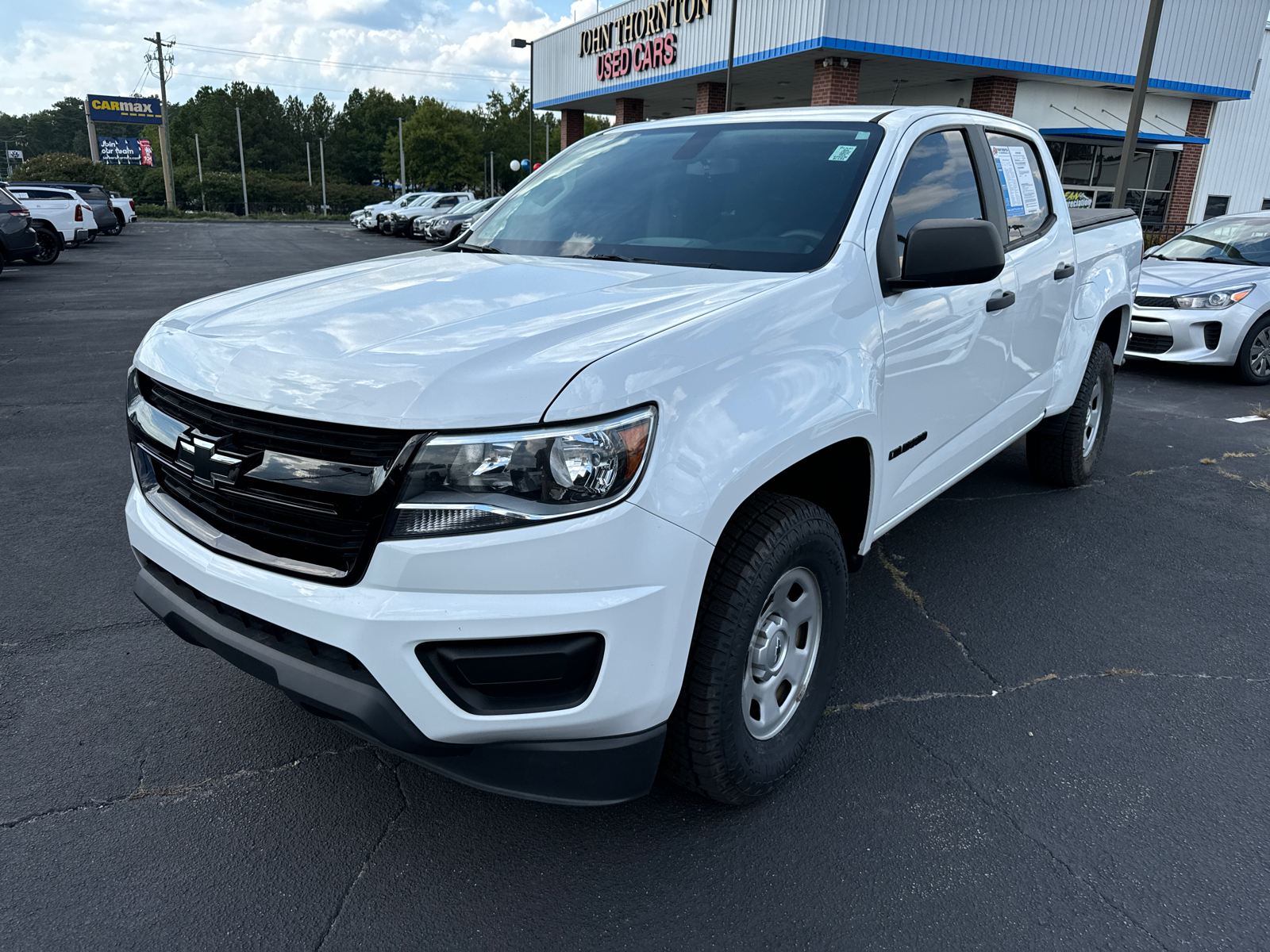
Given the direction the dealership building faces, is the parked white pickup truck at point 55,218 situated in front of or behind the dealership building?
in front

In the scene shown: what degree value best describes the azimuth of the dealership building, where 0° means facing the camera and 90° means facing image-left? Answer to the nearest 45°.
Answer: approximately 45°

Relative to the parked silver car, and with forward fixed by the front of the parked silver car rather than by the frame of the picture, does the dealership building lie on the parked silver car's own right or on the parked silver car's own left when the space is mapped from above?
on the parked silver car's own right

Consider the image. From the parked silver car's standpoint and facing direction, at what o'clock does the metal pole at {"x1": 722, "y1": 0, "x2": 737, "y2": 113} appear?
The metal pole is roughly at 3 o'clock from the parked silver car.

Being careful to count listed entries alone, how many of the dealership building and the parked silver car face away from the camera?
0

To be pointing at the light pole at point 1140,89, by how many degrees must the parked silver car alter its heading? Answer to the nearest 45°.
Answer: approximately 135° to its right

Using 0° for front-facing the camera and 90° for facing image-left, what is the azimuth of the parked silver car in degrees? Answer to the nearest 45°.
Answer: approximately 45°

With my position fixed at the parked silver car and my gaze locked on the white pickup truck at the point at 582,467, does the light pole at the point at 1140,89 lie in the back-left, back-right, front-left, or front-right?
back-right

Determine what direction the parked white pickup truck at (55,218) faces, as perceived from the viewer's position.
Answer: facing away from the viewer and to the left of the viewer

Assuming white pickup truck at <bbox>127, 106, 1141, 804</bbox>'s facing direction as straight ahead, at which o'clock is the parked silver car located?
The parked silver car is roughly at 6 o'clock from the white pickup truck.

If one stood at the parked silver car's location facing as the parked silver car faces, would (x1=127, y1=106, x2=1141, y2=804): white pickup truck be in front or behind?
in front
